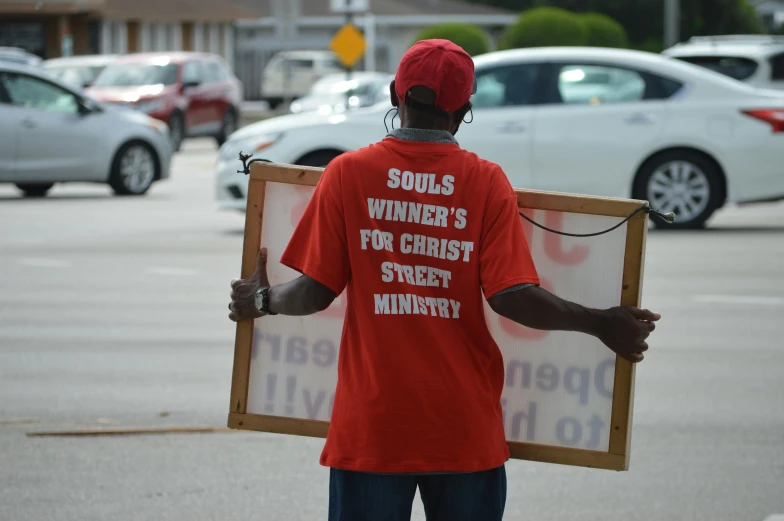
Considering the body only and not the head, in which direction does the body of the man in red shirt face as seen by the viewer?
away from the camera

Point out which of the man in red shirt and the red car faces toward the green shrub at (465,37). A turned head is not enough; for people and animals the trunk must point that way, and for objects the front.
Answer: the man in red shirt

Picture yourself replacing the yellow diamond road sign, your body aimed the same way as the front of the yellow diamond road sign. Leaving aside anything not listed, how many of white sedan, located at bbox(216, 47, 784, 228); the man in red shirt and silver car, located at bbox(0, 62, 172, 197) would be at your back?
0

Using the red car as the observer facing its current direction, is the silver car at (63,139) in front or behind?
in front

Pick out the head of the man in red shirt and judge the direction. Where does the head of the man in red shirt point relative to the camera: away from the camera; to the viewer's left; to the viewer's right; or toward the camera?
away from the camera

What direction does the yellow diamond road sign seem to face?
toward the camera

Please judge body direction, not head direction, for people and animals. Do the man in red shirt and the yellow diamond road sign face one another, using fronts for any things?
yes

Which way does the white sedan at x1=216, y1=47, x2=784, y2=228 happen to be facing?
to the viewer's left

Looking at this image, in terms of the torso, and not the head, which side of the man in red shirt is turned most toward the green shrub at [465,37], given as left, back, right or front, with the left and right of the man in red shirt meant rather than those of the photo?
front

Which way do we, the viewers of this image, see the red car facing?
facing the viewer and to the left of the viewer

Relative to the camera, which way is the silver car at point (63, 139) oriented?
to the viewer's right

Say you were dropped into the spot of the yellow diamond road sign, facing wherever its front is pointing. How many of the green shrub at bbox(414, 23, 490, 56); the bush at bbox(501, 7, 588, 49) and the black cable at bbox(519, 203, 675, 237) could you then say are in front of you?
1

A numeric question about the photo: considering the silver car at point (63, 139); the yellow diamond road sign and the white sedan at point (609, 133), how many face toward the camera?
1

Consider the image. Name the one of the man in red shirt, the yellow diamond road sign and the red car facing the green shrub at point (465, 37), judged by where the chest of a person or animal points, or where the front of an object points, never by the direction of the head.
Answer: the man in red shirt

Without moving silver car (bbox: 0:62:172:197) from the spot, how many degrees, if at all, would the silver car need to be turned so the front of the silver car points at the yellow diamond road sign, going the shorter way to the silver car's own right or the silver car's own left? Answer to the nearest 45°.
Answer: approximately 45° to the silver car's own left

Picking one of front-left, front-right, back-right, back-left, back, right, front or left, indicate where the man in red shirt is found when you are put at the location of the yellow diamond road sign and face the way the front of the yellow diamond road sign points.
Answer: front

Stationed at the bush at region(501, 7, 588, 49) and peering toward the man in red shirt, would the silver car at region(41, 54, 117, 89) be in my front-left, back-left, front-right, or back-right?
front-right
